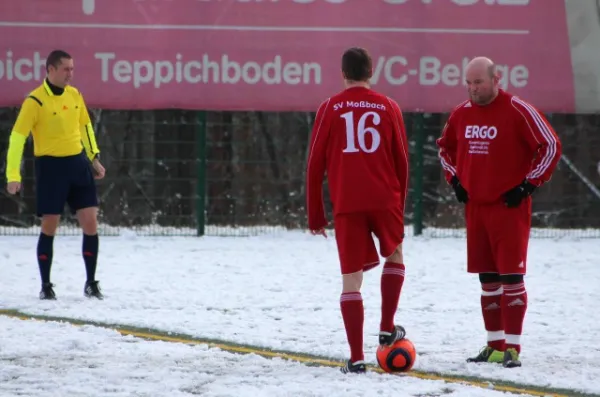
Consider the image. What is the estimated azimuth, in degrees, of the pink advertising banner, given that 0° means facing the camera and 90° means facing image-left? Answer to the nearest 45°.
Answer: approximately 0°

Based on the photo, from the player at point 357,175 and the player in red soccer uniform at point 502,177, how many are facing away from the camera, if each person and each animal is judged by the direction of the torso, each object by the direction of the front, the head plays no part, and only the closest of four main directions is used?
1

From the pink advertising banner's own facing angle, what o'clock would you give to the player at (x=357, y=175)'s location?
The player is roughly at 12 o'clock from the pink advertising banner.

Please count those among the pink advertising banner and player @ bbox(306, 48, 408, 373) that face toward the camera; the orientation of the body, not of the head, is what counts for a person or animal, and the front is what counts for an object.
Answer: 1

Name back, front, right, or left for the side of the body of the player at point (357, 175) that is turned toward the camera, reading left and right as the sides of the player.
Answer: back

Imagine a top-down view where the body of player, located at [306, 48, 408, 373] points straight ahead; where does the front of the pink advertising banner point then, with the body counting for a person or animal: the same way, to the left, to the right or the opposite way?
the opposite way

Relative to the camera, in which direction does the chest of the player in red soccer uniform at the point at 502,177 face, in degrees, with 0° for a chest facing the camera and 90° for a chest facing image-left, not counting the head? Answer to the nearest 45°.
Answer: approximately 45°

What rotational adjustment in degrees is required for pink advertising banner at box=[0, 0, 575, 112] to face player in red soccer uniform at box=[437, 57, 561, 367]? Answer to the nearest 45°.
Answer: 0° — it already faces them
